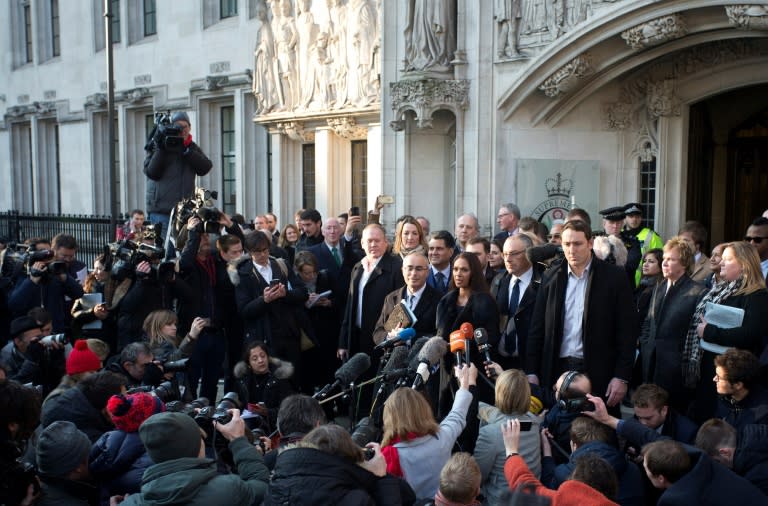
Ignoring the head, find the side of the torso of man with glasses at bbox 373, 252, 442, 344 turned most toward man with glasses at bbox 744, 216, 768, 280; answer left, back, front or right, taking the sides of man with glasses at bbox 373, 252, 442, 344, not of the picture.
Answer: left

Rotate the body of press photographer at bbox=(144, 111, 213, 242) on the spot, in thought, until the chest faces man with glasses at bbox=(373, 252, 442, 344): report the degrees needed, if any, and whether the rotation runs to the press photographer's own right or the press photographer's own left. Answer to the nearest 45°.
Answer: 0° — they already face them

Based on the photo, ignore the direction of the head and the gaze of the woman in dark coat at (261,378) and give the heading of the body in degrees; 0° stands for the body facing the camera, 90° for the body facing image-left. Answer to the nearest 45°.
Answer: approximately 0°

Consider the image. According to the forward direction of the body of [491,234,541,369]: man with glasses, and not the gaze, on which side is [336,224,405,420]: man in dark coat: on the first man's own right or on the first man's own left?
on the first man's own right

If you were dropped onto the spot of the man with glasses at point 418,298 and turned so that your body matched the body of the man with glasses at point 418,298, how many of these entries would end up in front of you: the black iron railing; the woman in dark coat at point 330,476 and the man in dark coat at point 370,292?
1

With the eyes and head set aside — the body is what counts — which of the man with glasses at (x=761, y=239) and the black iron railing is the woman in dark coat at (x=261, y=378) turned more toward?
the man with glasses

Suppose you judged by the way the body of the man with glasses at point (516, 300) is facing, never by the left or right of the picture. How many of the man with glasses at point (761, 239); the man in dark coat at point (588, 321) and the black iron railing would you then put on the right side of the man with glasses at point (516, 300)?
1

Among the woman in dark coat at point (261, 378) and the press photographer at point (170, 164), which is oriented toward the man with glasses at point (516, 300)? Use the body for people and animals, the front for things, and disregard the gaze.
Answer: the press photographer

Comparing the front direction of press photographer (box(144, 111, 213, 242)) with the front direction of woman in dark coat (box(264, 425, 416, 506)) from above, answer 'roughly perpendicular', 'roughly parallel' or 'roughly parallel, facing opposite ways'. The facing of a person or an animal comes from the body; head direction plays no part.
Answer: roughly perpendicular

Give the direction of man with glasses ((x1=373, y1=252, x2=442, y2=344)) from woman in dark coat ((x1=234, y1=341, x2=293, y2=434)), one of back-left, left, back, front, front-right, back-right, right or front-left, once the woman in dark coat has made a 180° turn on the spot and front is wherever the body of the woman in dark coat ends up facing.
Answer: right
